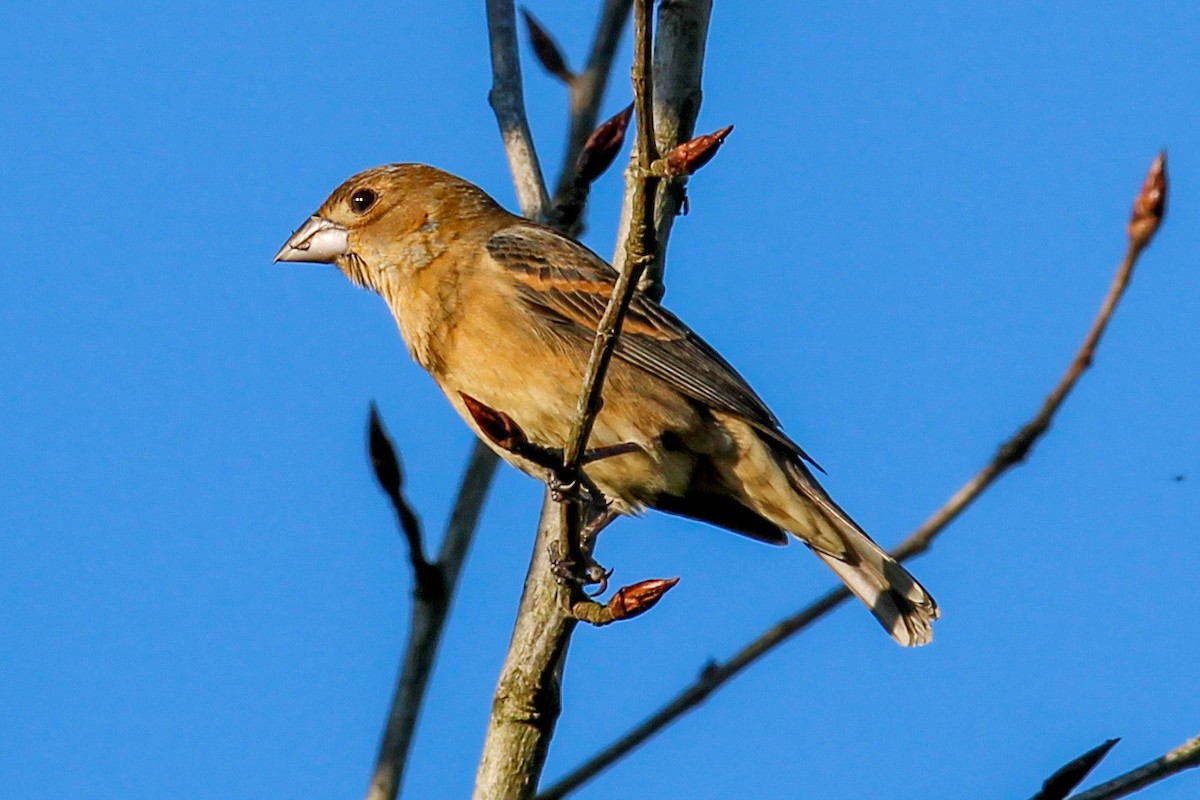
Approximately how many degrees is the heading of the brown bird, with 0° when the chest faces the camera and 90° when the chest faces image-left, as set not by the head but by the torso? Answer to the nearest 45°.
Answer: approximately 90°

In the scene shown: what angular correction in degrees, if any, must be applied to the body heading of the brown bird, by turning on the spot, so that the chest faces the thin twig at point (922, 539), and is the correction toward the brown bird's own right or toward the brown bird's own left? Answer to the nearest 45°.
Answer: approximately 135° to the brown bird's own left
